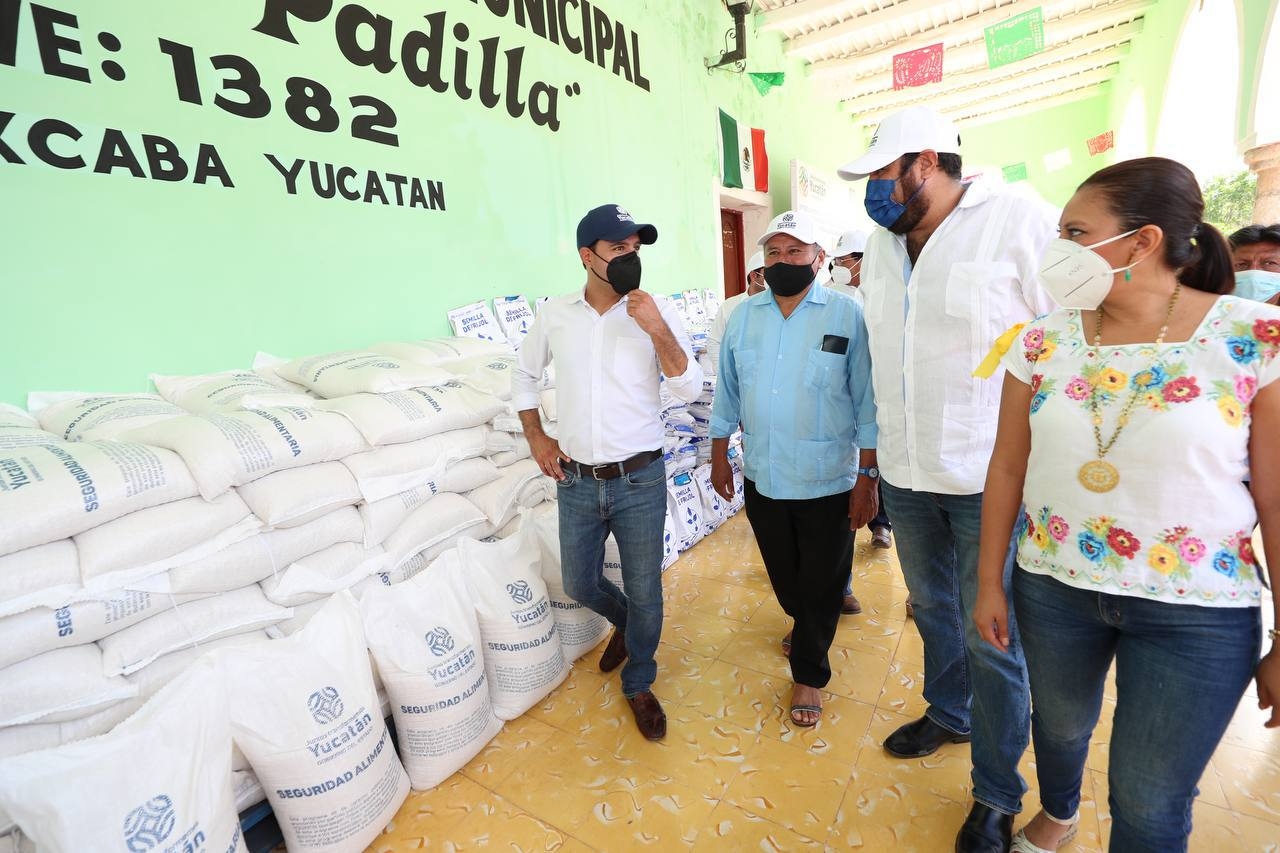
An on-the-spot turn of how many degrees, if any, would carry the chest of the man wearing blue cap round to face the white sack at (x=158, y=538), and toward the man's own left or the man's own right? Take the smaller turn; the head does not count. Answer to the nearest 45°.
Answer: approximately 90° to the man's own right

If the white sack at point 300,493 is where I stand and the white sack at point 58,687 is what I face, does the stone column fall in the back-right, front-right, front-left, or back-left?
back-left

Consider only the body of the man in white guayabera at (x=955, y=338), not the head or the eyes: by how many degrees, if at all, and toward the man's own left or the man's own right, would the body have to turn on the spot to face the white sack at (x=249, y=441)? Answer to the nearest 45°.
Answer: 0° — they already face it

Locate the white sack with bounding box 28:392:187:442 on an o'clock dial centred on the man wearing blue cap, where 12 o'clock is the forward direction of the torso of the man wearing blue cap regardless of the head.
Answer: The white sack is roughly at 3 o'clock from the man wearing blue cap.

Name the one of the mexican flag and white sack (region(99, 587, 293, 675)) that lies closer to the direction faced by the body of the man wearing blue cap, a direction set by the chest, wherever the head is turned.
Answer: the white sack

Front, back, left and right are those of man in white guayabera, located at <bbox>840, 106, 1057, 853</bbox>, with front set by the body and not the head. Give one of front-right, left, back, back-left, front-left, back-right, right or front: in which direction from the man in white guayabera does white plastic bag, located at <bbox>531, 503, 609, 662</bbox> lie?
front-right

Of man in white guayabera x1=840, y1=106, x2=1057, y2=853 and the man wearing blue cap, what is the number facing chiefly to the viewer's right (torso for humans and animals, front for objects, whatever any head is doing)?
0

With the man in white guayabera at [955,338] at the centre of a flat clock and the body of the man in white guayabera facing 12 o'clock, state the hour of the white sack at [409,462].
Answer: The white sack is roughly at 1 o'clock from the man in white guayabera.

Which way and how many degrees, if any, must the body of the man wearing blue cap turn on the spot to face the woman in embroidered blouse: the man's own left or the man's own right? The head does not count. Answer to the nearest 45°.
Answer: approximately 45° to the man's own left

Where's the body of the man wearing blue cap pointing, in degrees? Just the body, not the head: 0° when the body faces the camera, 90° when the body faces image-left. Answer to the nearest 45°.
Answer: approximately 0°

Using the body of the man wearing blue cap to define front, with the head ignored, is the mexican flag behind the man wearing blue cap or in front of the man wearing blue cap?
behind
